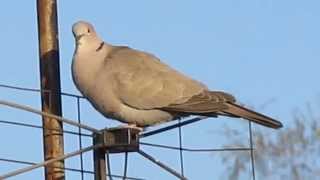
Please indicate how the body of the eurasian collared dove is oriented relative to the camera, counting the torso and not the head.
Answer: to the viewer's left
